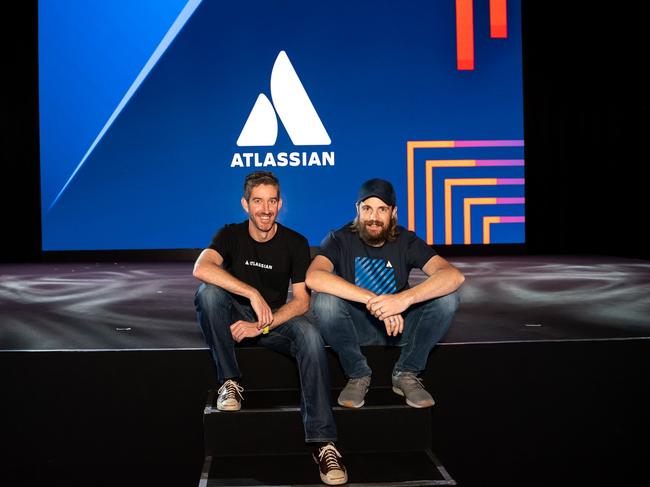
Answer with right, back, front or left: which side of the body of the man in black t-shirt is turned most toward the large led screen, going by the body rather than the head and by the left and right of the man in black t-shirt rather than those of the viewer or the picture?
back

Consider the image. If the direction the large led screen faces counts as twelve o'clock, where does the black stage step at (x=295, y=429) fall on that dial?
The black stage step is roughly at 12 o'clock from the large led screen.

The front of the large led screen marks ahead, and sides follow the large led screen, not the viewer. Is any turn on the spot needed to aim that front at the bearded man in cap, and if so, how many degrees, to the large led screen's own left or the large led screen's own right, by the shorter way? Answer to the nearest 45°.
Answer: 0° — it already faces them

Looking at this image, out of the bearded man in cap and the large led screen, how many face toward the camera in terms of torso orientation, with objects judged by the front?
2

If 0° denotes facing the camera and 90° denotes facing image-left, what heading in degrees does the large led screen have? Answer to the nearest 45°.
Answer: approximately 0°

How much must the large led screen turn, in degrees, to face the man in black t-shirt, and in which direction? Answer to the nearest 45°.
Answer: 0° — it already faces them
